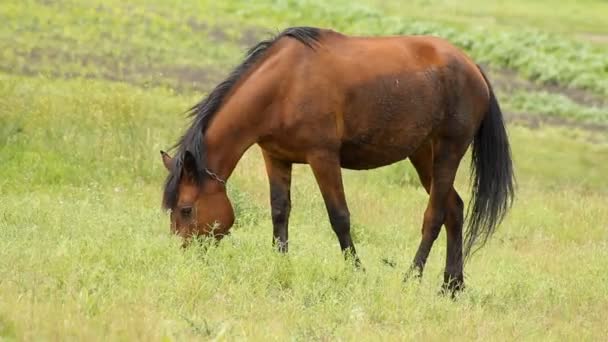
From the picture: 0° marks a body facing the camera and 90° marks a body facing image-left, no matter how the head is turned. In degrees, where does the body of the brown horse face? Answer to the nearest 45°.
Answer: approximately 90°
